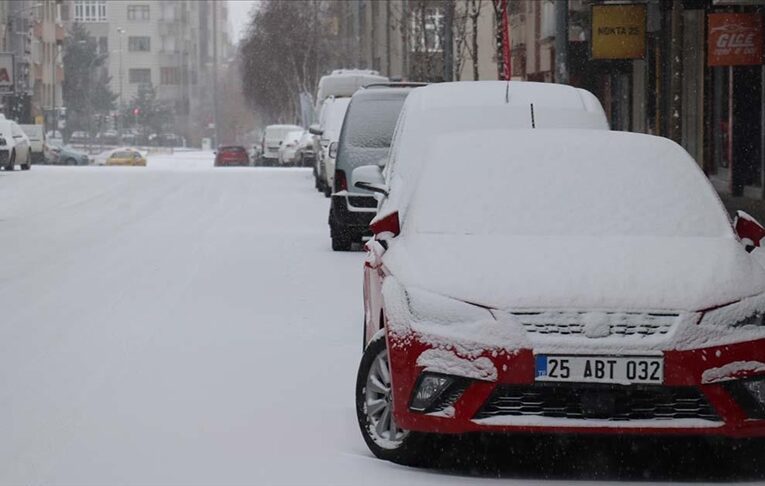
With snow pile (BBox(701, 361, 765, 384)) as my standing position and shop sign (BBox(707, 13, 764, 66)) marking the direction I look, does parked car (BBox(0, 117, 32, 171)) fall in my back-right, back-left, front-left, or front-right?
front-left

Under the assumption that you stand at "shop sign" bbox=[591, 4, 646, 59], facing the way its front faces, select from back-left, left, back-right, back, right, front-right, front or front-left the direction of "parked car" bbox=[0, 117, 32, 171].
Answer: back-right

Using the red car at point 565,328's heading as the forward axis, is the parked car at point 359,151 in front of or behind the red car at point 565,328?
behind

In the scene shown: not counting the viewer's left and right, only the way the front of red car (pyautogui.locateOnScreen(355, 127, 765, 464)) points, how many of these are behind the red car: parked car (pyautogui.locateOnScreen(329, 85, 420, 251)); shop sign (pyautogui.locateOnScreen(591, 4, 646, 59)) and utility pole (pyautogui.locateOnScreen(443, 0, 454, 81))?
3

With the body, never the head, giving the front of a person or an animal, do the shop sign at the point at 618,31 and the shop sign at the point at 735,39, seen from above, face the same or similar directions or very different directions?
same or similar directions

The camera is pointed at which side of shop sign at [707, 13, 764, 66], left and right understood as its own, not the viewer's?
front

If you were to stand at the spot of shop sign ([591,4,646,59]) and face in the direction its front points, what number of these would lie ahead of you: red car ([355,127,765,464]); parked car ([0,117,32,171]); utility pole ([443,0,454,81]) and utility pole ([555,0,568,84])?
2

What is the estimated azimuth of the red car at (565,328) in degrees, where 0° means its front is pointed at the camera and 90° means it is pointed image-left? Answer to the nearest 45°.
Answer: approximately 0°

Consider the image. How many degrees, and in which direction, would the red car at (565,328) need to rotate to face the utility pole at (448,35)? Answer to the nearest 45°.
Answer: approximately 180°

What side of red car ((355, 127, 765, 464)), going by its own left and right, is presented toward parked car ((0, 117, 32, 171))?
back

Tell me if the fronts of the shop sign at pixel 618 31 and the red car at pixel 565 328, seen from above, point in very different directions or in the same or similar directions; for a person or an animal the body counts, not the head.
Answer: same or similar directions

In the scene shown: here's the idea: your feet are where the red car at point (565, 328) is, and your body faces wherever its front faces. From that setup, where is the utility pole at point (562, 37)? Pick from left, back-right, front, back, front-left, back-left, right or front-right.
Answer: back

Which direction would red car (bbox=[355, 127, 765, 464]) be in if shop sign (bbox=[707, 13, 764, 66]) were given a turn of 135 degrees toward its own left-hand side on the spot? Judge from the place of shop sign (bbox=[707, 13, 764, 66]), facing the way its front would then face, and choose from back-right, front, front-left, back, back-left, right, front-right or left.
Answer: back-right
